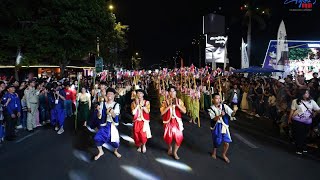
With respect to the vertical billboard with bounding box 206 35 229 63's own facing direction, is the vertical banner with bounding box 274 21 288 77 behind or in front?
in front

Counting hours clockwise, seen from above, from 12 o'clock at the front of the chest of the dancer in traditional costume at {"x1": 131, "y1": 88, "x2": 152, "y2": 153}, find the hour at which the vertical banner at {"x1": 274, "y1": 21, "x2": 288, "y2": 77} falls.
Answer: The vertical banner is roughly at 7 o'clock from the dancer in traditional costume.

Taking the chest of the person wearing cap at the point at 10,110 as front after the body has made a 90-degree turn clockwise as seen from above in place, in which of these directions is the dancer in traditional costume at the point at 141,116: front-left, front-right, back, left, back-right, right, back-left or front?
left

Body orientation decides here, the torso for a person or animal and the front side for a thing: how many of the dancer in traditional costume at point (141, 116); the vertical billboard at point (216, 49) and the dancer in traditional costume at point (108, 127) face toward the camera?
3

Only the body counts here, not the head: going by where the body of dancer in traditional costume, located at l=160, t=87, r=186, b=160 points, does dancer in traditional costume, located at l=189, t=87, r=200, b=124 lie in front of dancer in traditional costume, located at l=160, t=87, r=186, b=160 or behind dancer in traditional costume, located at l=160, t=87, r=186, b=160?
behind

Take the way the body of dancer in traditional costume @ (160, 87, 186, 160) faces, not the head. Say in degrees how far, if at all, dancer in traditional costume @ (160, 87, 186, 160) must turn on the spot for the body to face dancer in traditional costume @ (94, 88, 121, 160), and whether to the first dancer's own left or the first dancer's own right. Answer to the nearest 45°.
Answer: approximately 90° to the first dancer's own right

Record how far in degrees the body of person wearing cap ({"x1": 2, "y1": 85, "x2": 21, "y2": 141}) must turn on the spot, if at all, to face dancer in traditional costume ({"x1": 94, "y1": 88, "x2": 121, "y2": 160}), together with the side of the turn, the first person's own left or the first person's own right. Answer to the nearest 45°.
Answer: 0° — they already face them

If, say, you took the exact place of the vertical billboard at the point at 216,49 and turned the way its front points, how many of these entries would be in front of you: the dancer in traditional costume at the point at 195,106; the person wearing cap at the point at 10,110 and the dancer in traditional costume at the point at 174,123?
3

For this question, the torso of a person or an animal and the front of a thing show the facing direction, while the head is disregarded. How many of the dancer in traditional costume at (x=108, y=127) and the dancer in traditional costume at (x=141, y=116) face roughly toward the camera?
2
